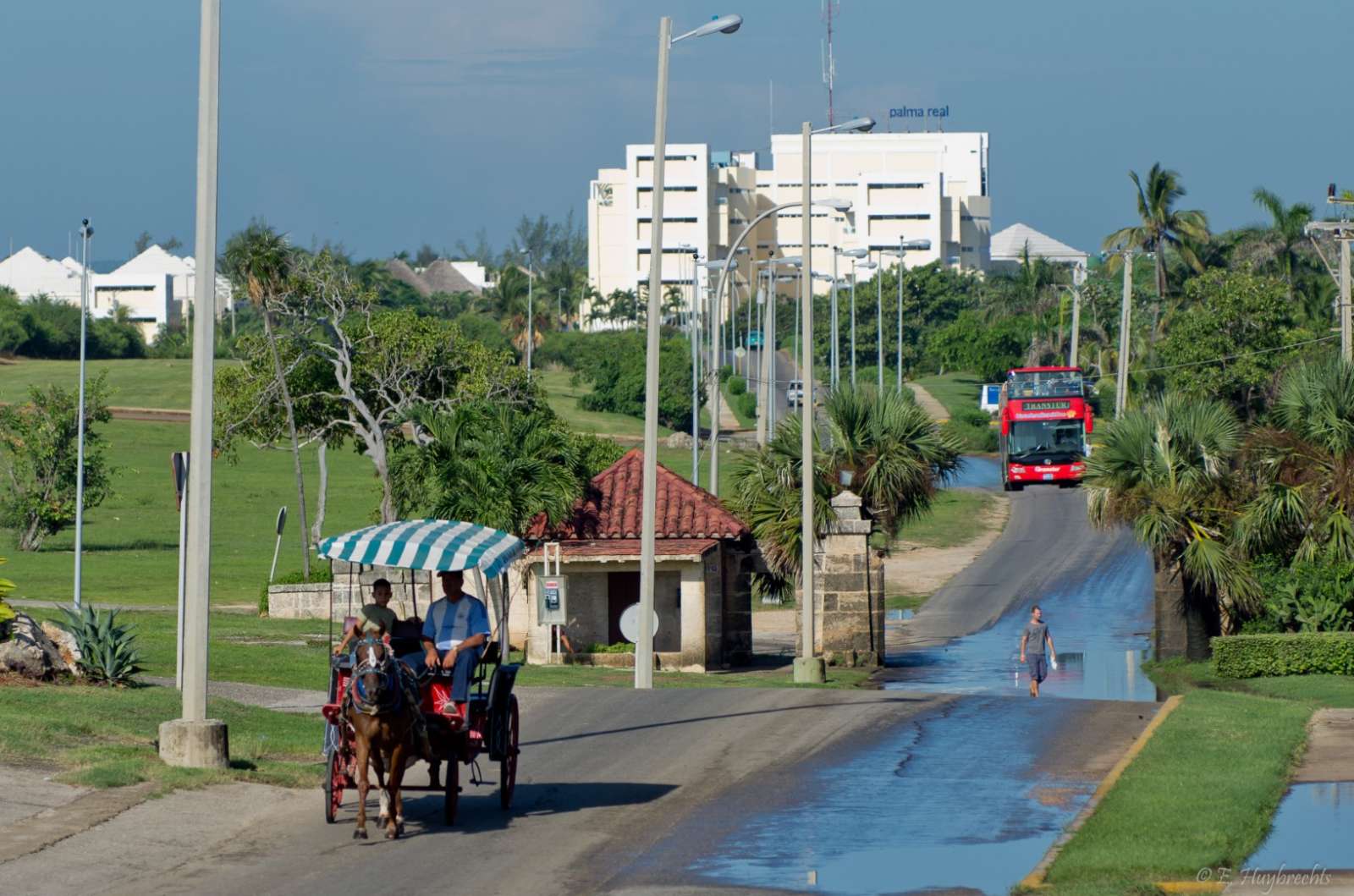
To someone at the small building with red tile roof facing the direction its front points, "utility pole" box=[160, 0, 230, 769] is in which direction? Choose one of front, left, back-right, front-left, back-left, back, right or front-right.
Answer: front

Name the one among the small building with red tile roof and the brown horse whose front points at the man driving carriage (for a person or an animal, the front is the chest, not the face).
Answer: the small building with red tile roof

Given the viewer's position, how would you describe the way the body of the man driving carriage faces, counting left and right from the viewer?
facing the viewer and to the left of the viewer

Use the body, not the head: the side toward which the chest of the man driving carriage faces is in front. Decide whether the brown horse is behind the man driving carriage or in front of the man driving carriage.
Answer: in front

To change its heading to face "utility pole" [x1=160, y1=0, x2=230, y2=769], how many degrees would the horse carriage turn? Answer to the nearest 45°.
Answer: approximately 90° to its right

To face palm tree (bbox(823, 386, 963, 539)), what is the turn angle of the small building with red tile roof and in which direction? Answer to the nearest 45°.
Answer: approximately 90° to its left

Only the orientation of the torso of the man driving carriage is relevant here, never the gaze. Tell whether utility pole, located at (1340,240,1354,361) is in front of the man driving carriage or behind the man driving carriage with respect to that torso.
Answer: behind

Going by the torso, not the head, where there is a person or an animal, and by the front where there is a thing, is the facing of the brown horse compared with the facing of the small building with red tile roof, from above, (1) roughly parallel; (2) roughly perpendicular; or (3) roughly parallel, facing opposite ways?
roughly parallel

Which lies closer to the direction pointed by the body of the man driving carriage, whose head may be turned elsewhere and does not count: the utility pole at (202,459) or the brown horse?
the brown horse

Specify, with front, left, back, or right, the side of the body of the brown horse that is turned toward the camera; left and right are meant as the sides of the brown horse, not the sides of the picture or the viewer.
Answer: front
